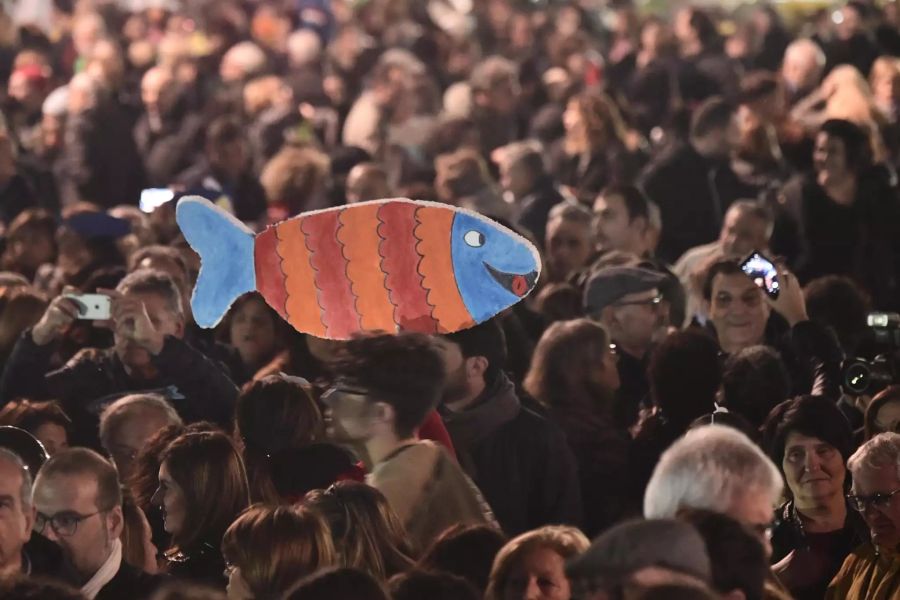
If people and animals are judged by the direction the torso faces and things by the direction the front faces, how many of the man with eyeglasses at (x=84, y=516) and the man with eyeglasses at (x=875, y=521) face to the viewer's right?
0

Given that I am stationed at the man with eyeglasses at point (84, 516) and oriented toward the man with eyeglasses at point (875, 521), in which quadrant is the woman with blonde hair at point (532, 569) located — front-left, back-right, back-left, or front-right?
front-right

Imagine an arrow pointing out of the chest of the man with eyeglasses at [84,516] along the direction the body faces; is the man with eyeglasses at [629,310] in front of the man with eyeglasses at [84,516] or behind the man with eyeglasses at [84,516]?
behind

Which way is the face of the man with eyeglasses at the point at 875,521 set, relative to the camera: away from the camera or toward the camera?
toward the camera

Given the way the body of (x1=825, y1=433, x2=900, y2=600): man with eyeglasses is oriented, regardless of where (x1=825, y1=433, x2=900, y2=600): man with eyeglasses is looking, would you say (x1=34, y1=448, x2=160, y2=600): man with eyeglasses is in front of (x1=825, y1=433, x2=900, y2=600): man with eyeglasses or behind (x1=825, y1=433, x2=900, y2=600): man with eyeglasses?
in front

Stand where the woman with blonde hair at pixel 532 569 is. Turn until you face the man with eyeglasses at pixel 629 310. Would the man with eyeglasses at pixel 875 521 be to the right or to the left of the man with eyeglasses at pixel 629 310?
right

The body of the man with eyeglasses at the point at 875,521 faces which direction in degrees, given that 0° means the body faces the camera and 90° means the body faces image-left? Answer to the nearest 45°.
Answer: approximately 45°

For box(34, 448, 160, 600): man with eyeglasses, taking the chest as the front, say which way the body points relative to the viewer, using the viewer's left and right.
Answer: facing the viewer and to the left of the viewer

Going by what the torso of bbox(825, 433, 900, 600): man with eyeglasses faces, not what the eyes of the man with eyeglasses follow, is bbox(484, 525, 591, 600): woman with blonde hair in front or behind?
in front

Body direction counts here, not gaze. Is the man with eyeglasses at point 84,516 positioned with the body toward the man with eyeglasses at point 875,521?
no

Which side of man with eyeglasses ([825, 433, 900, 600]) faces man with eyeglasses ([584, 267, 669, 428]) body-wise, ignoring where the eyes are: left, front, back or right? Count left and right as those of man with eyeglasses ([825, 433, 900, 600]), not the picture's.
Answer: right

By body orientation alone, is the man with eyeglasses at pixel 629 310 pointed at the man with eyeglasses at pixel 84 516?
no
